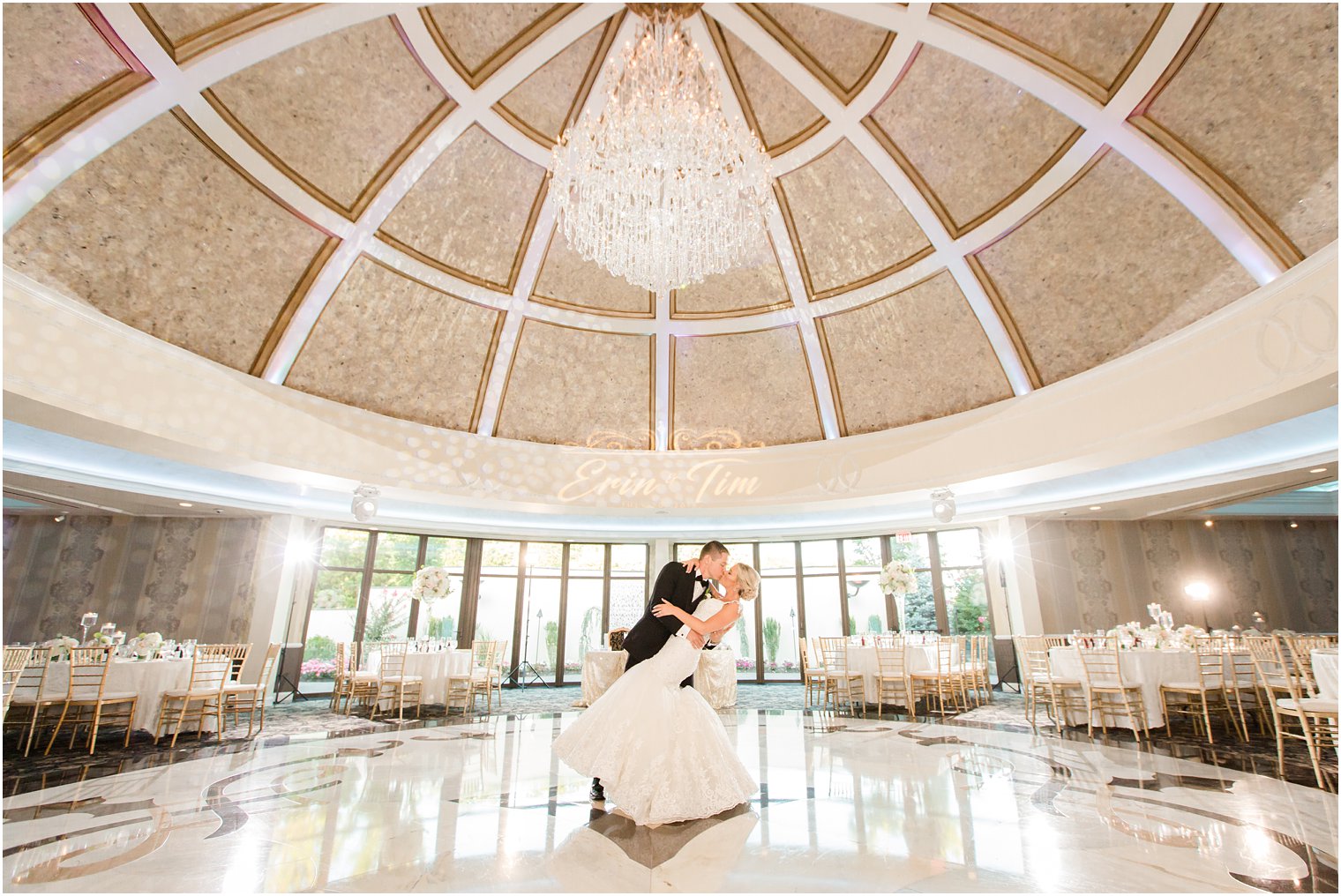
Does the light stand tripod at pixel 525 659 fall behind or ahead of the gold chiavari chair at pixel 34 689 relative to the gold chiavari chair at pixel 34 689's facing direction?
ahead

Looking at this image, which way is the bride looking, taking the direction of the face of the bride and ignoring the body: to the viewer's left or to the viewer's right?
to the viewer's left

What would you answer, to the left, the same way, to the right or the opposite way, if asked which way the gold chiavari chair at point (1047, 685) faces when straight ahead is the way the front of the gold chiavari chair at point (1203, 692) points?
to the right

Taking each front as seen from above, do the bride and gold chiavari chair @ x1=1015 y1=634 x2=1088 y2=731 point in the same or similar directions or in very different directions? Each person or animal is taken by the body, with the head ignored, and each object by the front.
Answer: very different directions

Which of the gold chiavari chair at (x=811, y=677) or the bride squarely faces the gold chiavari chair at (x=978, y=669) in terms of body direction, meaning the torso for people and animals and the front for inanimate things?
the gold chiavari chair at (x=811, y=677)

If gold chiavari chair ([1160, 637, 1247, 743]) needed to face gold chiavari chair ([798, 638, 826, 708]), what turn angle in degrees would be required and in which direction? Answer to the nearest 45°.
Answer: approximately 45° to its left

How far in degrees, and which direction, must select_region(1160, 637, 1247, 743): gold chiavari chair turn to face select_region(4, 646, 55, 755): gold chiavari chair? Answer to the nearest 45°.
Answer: approximately 90° to its left

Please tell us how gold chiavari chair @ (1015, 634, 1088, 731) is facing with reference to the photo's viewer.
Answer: facing away from the viewer and to the right of the viewer

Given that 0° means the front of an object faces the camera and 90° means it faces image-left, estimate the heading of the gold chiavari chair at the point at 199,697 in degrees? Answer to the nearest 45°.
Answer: approximately 135°

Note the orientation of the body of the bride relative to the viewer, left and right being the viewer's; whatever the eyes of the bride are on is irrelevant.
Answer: facing to the left of the viewer

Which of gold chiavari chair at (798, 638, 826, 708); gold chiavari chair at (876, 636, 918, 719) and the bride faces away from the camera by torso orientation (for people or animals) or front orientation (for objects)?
gold chiavari chair at (876, 636, 918, 719)

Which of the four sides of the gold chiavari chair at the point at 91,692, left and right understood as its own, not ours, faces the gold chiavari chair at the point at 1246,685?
right

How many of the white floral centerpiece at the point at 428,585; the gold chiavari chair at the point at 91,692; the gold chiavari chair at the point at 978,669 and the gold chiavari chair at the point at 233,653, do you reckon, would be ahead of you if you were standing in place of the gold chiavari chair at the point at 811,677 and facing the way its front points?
1

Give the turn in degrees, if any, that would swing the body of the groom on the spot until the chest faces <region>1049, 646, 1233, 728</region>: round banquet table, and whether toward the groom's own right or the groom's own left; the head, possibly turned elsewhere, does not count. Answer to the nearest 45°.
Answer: approximately 45° to the groom's own left

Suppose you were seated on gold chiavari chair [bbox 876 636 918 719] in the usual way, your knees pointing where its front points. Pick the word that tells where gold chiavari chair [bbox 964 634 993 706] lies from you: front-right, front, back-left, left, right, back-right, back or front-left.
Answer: front-right

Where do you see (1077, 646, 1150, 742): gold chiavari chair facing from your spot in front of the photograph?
facing away from the viewer and to the right of the viewer

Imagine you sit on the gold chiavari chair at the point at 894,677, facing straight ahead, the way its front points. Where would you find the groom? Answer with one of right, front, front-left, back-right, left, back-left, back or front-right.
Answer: back

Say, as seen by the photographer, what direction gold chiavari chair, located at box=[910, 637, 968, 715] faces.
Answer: facing away from the viewer and to the left of the viewer

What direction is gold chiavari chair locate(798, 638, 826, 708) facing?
to the viewer's right
